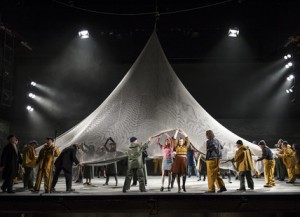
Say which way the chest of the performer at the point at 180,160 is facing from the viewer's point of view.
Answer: toward the camera

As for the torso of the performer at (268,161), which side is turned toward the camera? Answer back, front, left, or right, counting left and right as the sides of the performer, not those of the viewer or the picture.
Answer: left

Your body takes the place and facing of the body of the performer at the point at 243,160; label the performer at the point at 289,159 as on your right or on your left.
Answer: on your right

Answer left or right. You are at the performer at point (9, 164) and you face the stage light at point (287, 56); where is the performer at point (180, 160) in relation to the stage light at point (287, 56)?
right

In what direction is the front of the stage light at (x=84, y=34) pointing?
toward the camera

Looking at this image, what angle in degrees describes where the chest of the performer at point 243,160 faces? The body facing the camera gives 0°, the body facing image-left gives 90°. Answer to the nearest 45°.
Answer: approximately 135°

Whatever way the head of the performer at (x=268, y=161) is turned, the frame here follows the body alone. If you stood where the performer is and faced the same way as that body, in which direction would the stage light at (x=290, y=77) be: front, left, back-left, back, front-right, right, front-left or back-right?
right

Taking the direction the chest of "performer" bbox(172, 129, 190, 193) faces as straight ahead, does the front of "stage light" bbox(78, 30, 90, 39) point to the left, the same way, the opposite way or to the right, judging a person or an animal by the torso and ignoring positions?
the same way

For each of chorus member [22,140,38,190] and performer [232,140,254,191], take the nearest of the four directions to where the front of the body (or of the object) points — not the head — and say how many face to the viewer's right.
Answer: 1

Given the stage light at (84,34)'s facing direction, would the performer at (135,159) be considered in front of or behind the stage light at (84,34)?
in front

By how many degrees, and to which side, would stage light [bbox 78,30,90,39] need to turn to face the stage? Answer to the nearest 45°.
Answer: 0° — it already faces it
